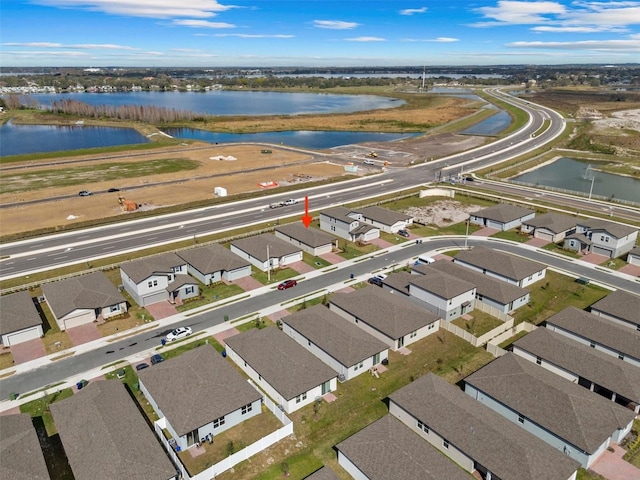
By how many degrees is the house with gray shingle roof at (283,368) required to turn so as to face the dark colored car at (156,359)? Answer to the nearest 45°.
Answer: approximately 45° to its left

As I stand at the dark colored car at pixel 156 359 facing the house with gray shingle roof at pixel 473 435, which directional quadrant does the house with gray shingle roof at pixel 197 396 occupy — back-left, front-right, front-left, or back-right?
front-right

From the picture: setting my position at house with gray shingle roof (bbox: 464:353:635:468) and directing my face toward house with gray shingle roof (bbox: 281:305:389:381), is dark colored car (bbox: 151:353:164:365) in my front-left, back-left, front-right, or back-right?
front-left

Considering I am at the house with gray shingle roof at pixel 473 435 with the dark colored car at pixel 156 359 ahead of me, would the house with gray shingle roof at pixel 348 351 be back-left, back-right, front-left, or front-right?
front-right

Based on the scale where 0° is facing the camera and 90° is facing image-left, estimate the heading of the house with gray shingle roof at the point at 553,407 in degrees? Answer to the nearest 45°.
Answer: approximately 315°

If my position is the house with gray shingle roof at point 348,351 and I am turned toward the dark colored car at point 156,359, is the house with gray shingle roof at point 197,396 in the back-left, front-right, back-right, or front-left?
front-left

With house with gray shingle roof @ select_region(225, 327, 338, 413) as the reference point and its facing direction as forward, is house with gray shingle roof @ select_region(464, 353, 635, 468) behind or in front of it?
behind

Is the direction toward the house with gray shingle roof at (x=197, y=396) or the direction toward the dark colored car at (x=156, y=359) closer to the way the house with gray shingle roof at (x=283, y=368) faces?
the dark colored car

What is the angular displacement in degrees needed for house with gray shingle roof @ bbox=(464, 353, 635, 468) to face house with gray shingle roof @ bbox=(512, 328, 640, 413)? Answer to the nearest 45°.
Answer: approximately 135° to its left

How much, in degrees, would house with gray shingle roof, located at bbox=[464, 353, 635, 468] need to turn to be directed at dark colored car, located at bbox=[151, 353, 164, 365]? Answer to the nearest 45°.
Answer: approximately 135° to its right

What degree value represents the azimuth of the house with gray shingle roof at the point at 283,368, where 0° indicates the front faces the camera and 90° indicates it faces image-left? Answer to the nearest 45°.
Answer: approximately 135°

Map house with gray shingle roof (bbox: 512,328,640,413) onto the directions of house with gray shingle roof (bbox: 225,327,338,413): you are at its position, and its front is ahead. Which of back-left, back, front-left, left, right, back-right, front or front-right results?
back-right

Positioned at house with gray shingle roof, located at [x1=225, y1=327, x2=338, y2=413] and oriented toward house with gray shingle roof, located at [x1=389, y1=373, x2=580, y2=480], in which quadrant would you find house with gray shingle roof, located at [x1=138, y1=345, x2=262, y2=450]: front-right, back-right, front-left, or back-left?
back-right

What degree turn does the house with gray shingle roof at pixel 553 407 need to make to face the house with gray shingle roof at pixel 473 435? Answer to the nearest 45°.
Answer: approximately 90° to its right
